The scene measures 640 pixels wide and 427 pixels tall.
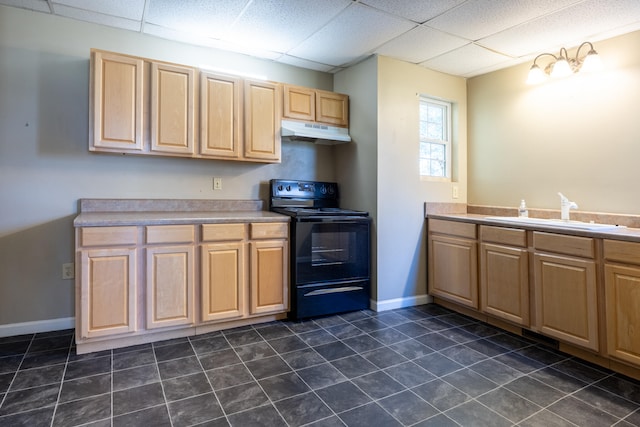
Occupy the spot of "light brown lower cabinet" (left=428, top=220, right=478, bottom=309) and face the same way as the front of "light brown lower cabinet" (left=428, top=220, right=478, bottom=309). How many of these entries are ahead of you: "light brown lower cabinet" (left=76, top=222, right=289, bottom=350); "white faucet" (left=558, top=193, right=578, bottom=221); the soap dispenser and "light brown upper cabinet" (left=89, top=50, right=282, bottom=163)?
2

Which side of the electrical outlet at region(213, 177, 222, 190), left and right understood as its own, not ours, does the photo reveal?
front

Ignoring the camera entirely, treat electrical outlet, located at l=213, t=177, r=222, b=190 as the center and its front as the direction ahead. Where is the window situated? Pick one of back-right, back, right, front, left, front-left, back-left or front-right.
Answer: left

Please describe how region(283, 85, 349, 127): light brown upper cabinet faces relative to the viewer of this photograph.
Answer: facing the viewer and to the right of the viewer

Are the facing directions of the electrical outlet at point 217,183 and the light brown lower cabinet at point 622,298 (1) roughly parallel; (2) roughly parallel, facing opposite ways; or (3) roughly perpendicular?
roughly perpendicular

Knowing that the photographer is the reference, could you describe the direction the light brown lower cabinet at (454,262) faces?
facing the viewer and to the left of the viewer

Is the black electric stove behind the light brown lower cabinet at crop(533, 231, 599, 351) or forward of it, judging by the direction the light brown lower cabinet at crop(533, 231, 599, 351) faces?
forward

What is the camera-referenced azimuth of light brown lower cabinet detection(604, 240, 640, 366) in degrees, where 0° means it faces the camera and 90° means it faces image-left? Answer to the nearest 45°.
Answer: approximately 45°

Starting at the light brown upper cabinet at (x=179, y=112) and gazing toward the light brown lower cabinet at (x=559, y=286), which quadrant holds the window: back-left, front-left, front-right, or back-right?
front-left

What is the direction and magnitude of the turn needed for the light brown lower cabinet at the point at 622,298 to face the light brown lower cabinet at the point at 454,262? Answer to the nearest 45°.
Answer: approximately 90° to its right

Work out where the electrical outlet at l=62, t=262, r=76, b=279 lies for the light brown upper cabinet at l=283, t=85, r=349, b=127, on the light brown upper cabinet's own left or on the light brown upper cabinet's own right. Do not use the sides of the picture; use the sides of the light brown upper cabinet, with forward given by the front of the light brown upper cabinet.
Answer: on the light brown upper cabinet's own right

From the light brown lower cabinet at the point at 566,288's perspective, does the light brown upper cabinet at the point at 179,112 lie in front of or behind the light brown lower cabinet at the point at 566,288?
in front
